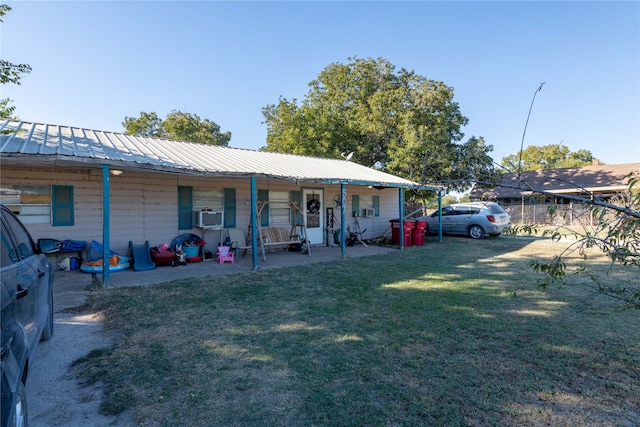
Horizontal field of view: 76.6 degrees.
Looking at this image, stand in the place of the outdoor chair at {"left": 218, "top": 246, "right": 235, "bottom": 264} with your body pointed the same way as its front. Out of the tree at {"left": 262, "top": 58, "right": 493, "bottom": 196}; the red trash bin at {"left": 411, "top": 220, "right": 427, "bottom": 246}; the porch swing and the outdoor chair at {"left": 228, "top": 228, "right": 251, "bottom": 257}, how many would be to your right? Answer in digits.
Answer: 0

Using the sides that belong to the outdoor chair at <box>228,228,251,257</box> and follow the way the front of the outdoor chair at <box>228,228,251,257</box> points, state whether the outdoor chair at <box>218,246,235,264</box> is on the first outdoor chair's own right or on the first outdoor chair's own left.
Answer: on the first outdoor chair's own right

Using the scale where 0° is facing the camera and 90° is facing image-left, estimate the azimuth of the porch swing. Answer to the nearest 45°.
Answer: approximately 315°

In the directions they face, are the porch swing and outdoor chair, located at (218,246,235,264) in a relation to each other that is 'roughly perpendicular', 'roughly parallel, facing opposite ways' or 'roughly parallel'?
roughly parallel

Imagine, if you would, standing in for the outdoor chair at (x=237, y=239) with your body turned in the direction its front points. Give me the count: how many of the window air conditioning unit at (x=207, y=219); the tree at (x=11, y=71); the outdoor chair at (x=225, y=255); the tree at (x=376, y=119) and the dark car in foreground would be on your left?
1

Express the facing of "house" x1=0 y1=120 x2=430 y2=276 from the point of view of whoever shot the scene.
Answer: facing the viewer and to the right of the viewer

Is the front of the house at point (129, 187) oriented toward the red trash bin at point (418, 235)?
no

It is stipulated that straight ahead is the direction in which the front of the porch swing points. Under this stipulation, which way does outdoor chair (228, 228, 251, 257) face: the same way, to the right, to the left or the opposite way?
the same way

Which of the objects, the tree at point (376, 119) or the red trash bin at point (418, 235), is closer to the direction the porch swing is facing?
the red trash bin

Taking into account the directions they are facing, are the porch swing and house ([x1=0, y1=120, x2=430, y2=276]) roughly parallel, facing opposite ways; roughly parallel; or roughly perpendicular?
roughly parallel

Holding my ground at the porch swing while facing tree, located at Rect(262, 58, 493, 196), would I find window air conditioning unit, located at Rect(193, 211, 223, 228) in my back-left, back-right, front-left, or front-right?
back-left

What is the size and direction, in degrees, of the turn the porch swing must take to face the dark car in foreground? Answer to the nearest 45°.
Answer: approximately 45° to its right

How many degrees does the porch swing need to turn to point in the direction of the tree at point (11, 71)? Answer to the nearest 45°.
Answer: approximately 90° to its right

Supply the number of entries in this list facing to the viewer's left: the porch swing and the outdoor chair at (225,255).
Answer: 0

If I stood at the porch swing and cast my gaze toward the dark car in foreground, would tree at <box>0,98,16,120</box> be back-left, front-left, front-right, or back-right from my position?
front-right

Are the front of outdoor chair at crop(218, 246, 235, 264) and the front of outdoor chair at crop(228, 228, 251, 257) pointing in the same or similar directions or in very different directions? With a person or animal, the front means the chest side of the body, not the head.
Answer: same or similar directions
